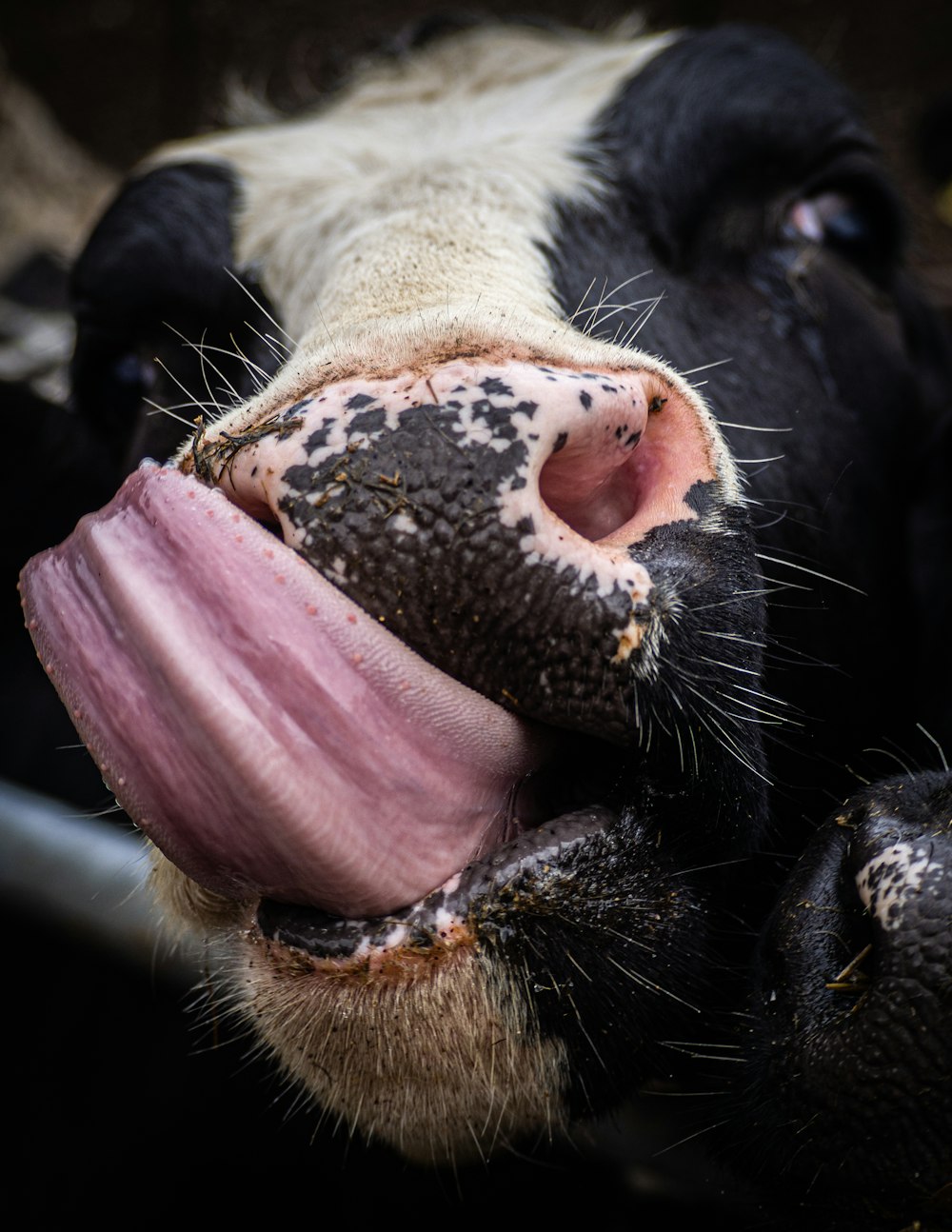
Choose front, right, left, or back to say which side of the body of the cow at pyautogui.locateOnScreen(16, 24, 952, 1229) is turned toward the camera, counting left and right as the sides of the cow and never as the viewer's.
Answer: front
